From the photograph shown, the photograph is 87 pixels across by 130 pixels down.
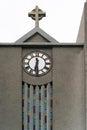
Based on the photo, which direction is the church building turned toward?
toward the camera
